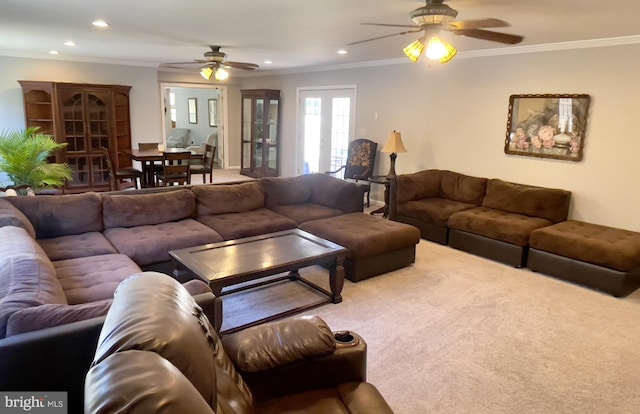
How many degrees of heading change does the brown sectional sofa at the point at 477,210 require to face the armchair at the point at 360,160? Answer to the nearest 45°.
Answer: approximately 90° to its right

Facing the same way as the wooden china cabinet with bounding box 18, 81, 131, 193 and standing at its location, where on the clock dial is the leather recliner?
The leather recliner is roughly at 12 o'clock from the wooden china cabinet.

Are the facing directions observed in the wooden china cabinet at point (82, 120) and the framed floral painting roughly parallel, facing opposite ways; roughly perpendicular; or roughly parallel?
roughly perpendicular

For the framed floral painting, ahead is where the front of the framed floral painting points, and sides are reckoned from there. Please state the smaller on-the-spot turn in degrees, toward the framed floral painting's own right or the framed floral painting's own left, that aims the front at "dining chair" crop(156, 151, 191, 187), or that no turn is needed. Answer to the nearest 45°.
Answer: approximately 45° to the framed floral painting's own right

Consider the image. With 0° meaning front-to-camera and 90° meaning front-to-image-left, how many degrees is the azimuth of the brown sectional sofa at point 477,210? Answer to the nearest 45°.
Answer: approximately 45°

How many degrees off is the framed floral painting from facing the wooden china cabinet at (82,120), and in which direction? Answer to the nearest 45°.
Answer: approximately 45° to its right

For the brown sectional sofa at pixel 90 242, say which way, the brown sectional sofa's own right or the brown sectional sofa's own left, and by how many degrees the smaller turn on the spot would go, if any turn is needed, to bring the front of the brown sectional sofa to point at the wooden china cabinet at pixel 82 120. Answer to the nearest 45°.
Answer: approximately 135° to the brown sectional sofa's own left

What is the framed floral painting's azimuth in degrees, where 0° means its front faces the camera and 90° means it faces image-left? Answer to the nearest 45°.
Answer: approximately 45°

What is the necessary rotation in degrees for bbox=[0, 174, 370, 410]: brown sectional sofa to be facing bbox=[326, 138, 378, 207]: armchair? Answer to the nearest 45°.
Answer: approximately 90° to its left
